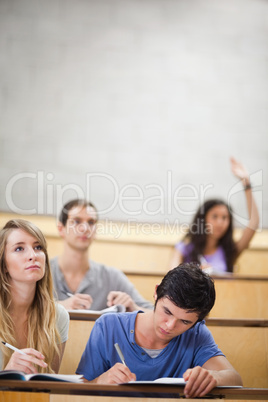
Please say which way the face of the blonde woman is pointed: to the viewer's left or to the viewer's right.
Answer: to the viewer's right

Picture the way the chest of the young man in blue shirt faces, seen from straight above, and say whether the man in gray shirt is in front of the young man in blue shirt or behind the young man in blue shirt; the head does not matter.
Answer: behind

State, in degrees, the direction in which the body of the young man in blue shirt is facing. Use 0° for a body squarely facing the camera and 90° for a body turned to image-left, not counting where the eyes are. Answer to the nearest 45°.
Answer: approximately 0°
